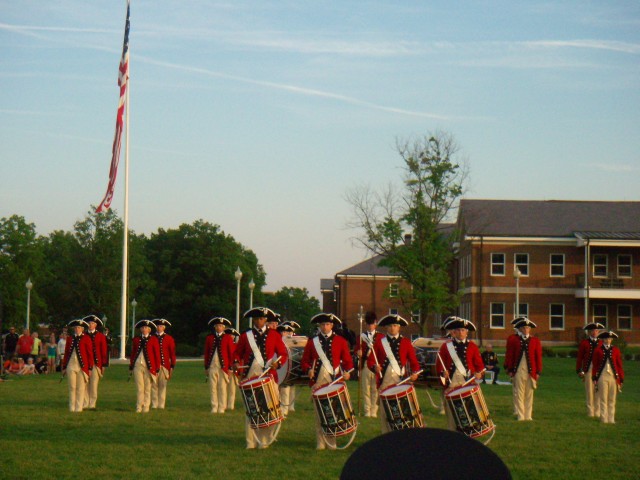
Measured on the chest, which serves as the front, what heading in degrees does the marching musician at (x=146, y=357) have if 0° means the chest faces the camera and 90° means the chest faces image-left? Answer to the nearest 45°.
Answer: approximately 0°

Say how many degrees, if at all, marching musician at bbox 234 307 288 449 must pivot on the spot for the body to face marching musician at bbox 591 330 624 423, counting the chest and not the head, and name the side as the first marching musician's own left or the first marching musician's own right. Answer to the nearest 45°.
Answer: approximately 135° to the first marching musician's own left

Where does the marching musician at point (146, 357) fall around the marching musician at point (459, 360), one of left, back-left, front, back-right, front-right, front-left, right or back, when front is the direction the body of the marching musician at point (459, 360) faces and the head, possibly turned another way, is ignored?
back-right

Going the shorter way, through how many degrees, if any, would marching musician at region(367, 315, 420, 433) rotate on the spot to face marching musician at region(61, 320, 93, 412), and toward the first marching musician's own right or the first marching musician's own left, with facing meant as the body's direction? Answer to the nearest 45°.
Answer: approximately 135° to the first marching musician's own right
